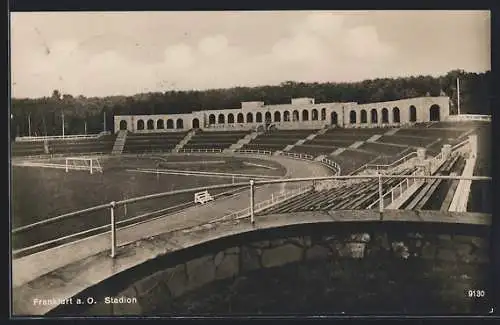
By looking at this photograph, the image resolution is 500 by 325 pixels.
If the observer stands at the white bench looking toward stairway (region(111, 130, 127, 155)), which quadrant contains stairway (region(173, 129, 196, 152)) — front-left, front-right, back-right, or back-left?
front-right

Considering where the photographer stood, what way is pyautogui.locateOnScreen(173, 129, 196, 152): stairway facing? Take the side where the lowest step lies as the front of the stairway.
facing the viewer and to the left of the viewer
